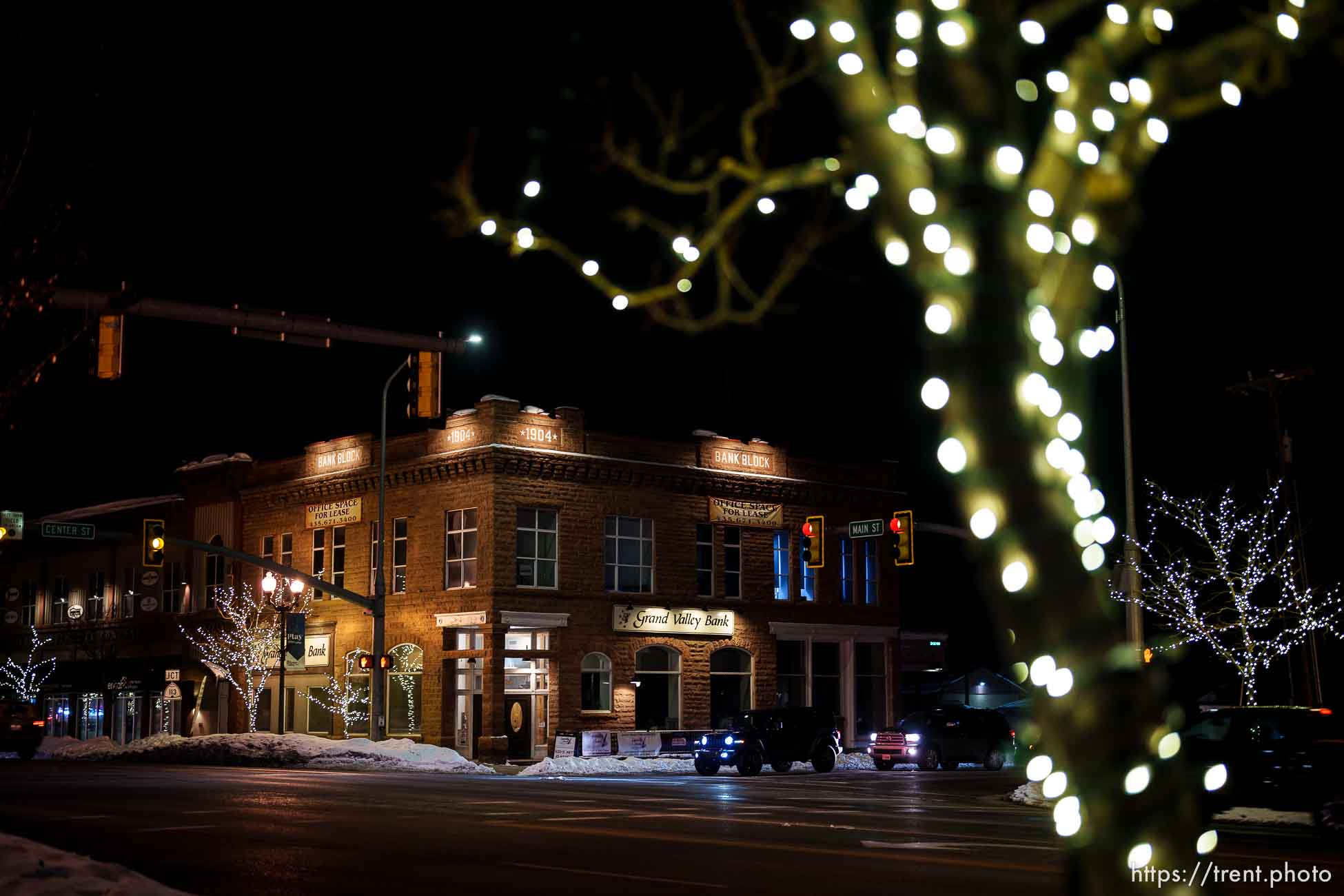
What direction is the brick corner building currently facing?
toward the camera

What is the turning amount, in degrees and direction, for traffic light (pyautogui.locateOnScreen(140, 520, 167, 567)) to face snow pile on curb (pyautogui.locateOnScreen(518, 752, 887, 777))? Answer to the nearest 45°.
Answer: approximately 45° to its left

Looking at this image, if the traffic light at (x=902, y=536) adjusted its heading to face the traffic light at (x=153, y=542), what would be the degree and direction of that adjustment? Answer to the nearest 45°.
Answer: approximately 45° to its right

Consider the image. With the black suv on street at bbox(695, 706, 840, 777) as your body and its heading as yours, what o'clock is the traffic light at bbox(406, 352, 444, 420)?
The traffic light is roughly at 11 o'clock from the black suv on street.

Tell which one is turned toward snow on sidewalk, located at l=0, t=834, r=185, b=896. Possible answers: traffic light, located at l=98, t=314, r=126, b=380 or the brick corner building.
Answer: the brick corner building

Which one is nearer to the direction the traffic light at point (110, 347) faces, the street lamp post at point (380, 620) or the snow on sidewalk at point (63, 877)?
the street lamp post

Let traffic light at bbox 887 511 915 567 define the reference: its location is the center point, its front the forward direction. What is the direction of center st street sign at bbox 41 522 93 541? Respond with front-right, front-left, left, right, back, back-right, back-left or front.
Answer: front-right

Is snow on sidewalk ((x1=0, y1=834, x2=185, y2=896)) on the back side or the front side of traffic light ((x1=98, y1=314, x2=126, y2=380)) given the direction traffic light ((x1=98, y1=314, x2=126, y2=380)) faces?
on the back side

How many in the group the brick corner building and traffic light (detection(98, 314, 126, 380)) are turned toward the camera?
1

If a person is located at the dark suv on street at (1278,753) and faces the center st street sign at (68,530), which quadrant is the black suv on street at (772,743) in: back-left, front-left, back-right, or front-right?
front-right

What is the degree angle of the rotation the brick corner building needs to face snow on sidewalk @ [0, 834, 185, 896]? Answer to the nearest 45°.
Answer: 0° — it already faces it

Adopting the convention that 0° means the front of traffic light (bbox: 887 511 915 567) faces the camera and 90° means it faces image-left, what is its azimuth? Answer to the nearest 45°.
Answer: approximately 45°

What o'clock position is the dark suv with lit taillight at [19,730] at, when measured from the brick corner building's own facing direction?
The dark suv with lit taillight is roughly at 3 o'clock from the brick corner building.

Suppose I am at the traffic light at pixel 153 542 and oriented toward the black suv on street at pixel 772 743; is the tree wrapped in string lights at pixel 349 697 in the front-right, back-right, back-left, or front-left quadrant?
front-left

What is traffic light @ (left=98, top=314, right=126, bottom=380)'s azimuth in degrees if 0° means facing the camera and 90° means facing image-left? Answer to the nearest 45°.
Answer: approximately 225°

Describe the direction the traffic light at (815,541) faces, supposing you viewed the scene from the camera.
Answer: facing the viewer and to the left of the viewer
